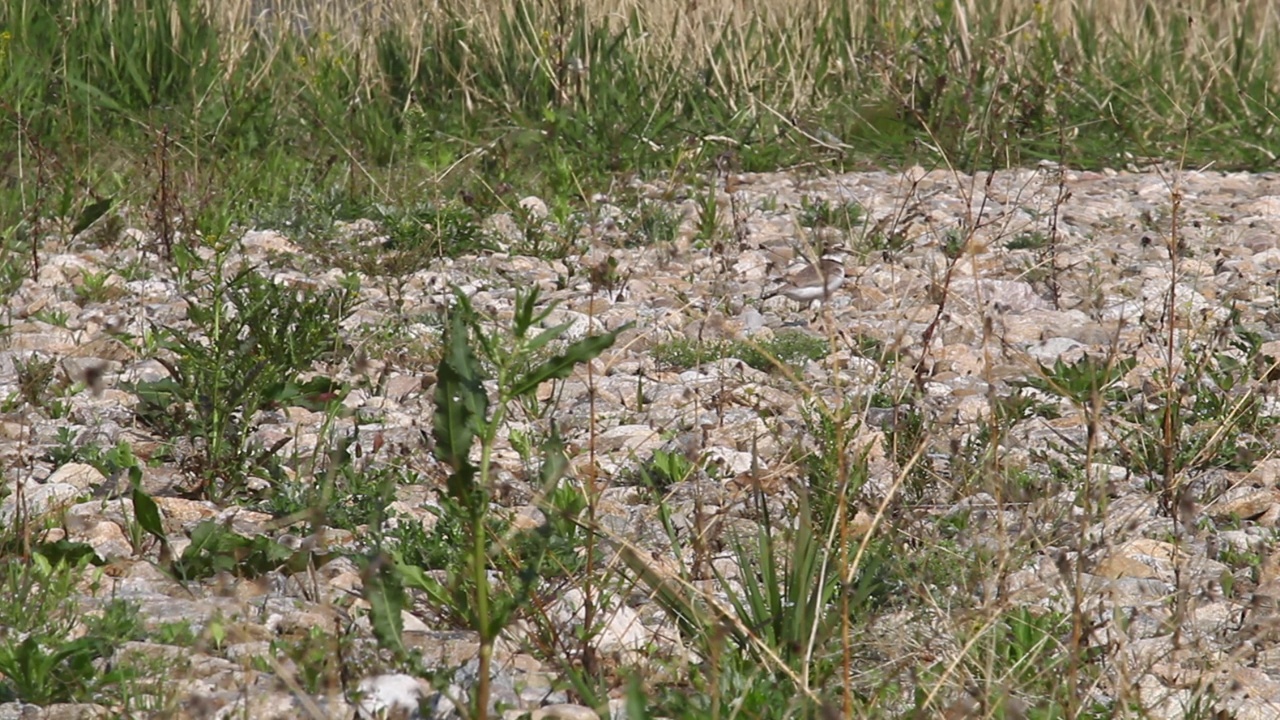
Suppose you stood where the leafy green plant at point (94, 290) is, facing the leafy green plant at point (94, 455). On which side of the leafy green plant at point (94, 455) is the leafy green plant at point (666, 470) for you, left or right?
left

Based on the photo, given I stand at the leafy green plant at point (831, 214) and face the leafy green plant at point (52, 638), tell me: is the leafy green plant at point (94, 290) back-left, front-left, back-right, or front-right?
front-right

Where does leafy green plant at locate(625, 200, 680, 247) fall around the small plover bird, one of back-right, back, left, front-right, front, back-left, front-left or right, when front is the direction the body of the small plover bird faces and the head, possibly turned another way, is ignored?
back-left

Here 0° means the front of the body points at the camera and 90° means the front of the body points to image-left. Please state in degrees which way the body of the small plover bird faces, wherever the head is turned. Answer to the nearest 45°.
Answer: approximately 270°

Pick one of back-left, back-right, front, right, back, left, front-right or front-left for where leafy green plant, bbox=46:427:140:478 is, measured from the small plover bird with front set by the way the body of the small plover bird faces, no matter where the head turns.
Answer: back-right

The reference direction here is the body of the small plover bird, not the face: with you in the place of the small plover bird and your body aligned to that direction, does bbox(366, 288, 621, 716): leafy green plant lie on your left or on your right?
on your right

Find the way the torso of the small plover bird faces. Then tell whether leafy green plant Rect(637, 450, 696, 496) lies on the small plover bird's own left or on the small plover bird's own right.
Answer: on the small plover bird's own right

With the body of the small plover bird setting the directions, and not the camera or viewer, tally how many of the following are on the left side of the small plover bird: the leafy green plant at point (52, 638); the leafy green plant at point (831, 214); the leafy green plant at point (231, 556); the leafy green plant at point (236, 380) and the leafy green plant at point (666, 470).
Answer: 1

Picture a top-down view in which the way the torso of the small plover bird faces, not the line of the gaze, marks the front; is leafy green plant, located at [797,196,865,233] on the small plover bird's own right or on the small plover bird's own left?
on the small plover bird's own left

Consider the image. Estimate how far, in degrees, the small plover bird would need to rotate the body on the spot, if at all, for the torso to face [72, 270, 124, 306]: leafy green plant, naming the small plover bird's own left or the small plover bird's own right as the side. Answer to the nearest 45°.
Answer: approximately 180°

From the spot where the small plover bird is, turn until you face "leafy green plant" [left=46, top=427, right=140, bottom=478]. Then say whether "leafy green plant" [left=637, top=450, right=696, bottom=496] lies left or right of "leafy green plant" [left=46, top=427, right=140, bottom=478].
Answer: left

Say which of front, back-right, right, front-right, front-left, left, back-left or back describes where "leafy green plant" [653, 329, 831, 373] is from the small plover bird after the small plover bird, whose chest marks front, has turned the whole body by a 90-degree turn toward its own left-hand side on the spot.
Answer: back

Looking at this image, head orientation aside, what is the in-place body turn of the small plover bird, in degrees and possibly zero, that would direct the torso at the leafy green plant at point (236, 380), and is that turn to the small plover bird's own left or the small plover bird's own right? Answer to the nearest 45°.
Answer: approximately 135° to the small plover bird's own right

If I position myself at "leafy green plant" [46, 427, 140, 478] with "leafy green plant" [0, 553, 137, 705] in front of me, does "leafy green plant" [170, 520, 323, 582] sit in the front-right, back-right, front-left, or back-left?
front-left
